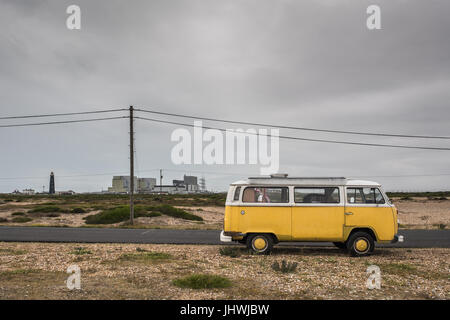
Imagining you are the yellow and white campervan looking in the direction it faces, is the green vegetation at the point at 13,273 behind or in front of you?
behind

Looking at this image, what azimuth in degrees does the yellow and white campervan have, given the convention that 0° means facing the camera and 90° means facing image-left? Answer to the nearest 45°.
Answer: approximately 270°

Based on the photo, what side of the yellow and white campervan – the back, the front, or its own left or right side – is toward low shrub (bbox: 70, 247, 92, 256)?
back

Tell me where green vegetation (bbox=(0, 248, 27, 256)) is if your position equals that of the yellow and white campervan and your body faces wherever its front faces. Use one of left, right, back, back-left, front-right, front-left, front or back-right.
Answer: back

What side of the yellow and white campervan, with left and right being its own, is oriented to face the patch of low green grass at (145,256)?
back
